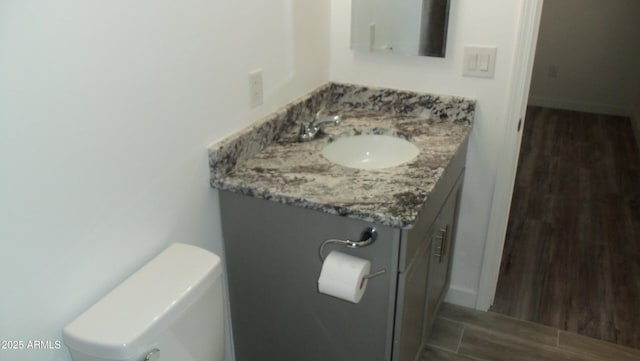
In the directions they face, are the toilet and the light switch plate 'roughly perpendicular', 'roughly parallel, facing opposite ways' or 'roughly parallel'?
roughly perpendicular

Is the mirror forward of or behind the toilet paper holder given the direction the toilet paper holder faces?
behind

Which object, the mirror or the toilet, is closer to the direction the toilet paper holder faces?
the toilet

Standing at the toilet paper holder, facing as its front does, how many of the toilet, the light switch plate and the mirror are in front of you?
1

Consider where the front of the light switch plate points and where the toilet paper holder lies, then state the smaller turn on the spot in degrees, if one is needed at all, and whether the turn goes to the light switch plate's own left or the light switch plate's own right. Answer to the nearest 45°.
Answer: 0° — it already faces it

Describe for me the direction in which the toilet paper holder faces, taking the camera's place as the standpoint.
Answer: facing the viewer and to the left of the viewer

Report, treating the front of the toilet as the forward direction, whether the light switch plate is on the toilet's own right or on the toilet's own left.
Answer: on the toilet's own left

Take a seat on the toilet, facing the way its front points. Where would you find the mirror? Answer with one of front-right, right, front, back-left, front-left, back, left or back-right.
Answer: left

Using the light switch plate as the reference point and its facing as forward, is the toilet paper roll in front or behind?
in front

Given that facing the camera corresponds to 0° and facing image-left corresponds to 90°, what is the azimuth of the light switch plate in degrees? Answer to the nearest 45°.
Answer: approximately 0°

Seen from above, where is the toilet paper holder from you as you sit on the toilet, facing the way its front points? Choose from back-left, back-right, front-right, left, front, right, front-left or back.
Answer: front-left

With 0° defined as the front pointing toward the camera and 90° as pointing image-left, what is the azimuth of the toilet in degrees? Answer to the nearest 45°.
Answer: approximately 315°

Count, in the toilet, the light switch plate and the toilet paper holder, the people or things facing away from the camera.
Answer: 0

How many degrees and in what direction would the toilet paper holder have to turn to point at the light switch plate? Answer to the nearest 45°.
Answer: approximately 180°

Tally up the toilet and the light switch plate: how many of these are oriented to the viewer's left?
0

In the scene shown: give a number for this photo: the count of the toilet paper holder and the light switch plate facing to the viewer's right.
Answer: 0
